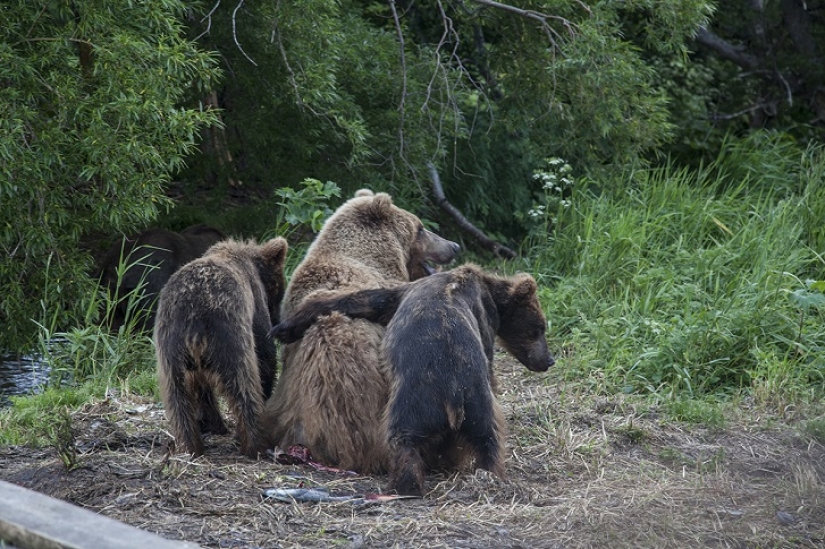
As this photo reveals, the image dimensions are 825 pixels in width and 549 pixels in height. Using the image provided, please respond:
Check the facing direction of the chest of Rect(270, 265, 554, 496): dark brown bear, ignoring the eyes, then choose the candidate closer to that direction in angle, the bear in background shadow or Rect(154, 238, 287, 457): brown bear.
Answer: the bear in background shadow

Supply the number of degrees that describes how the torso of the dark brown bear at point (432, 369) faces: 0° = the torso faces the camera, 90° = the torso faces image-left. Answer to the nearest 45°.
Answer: approximately 180°

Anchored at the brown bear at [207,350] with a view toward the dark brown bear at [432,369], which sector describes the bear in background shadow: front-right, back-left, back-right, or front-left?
back-left

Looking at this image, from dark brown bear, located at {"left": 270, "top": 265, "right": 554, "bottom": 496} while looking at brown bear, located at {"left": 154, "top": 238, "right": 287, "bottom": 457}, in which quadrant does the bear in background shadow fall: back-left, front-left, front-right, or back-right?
front-right

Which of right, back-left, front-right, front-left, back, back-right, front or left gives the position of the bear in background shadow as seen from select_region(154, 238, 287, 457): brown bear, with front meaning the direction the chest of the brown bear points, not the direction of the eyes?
front-left

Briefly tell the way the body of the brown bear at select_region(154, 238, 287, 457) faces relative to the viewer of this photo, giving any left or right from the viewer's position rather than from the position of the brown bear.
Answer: facing away from the viewer and to the right of the viewer

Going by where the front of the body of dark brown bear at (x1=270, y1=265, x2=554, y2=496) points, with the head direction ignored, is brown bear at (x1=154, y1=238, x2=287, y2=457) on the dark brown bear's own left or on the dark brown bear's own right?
on the dark brown bear's own left
